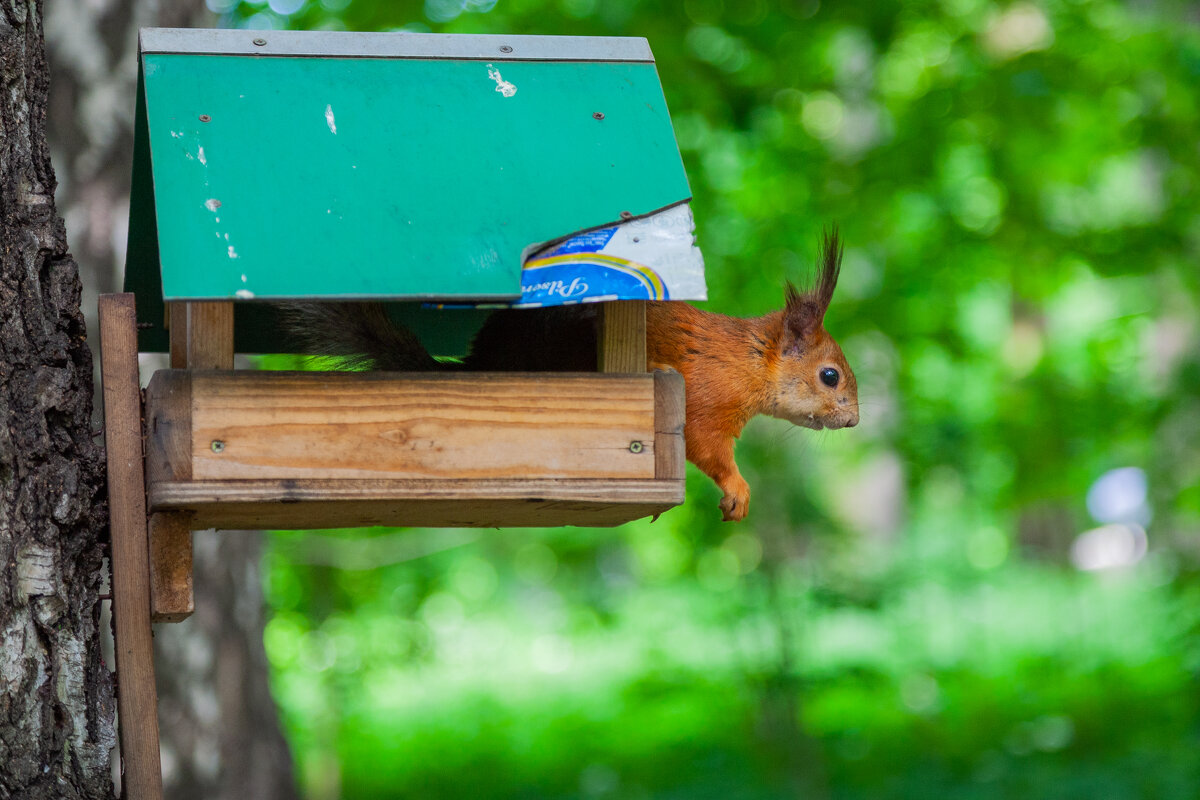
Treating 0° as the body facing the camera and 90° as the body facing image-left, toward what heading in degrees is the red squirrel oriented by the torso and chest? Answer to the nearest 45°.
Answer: approximately 270°
